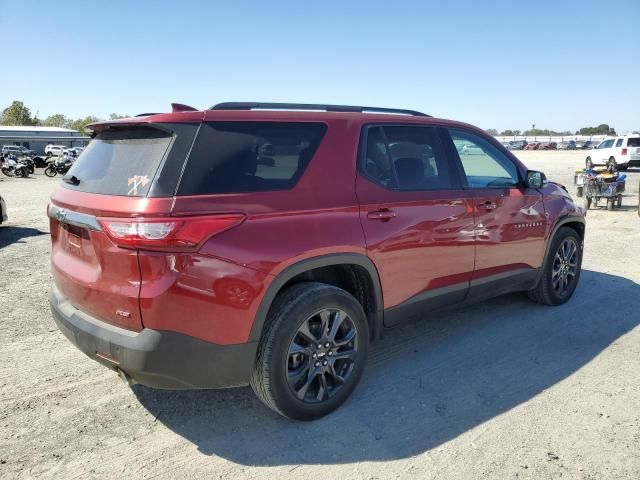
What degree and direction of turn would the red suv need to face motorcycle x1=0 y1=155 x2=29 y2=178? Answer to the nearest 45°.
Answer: approximately 90° to its left

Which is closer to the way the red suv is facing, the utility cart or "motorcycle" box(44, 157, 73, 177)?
the utility cart

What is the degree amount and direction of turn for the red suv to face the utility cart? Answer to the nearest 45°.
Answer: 0° — it already faces it

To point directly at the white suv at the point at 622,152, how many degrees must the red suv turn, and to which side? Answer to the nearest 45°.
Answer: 0° — it already faces it

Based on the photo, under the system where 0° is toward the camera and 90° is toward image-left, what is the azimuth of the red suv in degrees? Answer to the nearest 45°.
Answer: approximately 225°

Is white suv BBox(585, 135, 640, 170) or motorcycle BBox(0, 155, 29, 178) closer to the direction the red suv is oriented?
the white suv

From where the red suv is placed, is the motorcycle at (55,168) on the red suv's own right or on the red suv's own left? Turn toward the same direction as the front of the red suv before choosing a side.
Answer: on the red suv's own left
